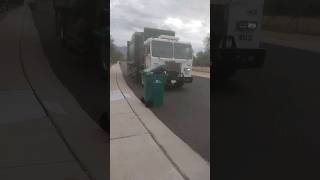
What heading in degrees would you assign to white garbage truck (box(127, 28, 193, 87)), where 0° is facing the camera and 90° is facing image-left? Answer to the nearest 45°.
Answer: approximately 315°
